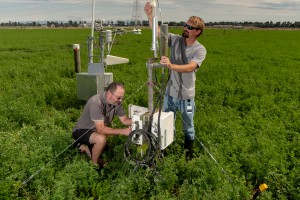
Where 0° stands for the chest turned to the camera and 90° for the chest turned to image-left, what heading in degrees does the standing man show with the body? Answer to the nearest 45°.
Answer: approximately 45°
